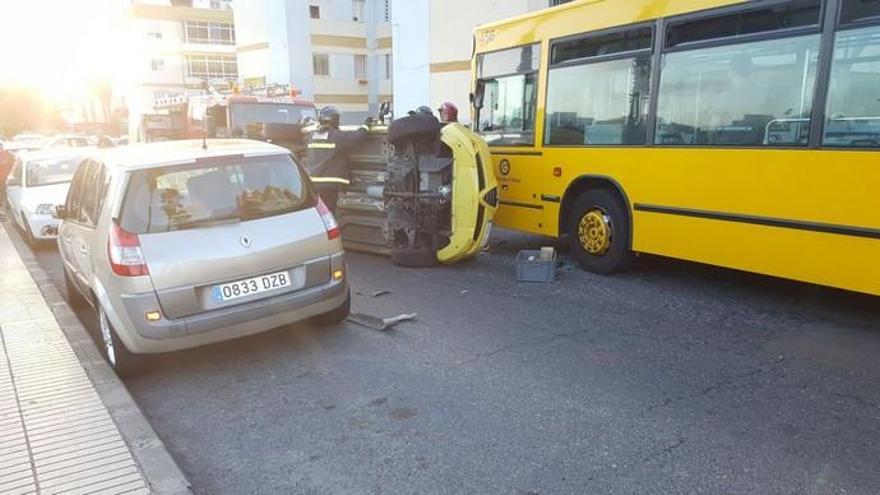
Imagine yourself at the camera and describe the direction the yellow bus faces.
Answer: facing away from the viewer and to the left of the viewer

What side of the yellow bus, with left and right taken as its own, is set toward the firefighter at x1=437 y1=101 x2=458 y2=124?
front

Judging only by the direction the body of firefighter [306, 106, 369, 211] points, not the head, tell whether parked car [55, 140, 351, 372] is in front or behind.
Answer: behind

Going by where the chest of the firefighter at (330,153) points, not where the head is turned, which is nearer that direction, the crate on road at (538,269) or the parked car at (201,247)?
the crate on road

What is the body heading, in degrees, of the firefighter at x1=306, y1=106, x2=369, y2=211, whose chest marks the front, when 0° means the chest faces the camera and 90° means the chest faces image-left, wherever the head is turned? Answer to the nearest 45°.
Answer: approximately 225°

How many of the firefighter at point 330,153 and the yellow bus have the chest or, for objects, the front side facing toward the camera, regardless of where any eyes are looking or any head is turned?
0

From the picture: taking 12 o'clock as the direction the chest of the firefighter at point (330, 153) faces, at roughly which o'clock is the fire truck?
The fire truck is roughly at 10 o'clock from the firefighter.

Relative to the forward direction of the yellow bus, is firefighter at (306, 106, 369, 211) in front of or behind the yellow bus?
in front

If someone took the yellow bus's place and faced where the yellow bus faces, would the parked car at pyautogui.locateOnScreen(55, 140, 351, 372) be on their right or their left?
on their left

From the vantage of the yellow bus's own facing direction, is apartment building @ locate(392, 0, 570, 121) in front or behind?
in front
